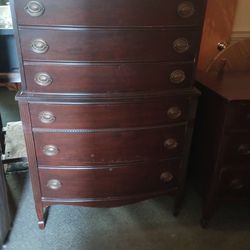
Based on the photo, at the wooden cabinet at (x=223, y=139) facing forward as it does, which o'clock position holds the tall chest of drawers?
The tall chest of drawers is roughly at 2 o'clock from the wooden cabinet.

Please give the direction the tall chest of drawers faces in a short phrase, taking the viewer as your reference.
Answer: facing the viewer

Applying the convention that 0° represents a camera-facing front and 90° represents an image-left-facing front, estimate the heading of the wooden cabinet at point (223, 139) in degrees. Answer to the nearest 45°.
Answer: approximately 0°

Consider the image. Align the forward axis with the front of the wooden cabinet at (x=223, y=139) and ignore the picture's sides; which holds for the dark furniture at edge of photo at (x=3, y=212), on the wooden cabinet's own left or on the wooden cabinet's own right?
on the wooden cabinet's own right

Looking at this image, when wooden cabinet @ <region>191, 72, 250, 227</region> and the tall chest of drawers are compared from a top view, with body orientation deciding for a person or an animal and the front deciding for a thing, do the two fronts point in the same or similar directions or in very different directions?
same or similar directions

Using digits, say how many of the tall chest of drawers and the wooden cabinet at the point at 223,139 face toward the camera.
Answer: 2

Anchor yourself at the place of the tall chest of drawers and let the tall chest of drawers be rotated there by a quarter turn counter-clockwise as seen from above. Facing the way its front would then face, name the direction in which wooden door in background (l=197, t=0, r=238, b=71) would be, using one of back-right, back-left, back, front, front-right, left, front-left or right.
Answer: front-left

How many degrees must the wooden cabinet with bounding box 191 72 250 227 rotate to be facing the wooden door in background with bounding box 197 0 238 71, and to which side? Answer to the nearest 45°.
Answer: approximately 180°
